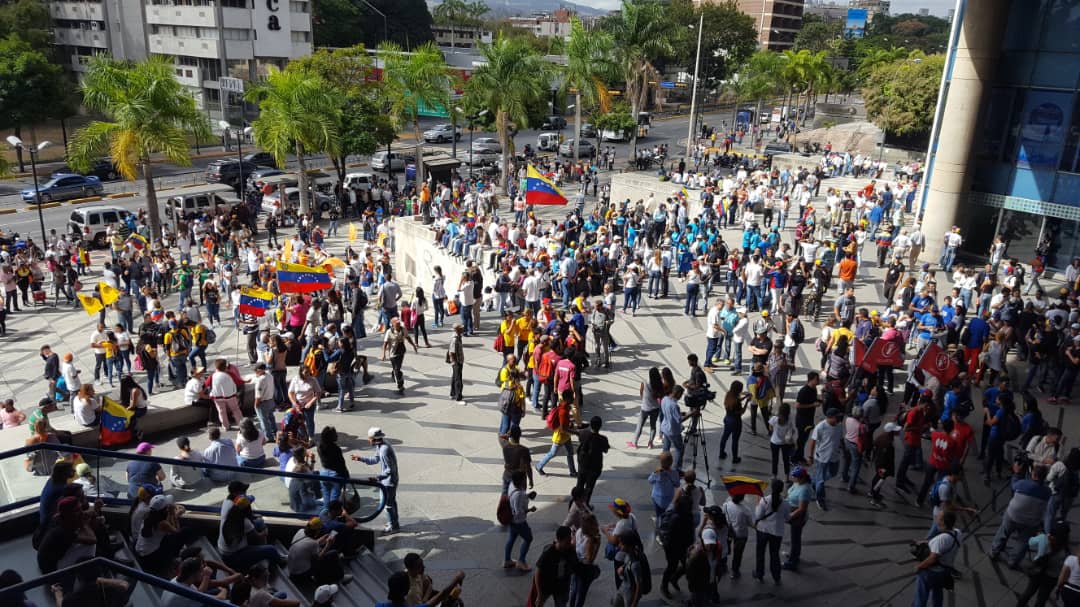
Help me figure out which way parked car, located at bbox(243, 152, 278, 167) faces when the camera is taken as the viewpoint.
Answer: facing to the left of the viewer

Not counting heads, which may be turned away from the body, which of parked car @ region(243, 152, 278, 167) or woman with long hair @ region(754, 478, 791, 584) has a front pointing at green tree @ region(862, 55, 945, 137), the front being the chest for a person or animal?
the woman with long hair

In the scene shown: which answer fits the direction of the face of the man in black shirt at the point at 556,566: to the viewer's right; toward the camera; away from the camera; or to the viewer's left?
away from the camera

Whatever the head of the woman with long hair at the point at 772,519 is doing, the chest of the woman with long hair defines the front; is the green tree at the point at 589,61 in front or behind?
in front

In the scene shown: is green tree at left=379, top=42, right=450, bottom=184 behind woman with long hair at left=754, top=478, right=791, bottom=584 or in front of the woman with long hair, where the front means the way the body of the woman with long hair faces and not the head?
in front

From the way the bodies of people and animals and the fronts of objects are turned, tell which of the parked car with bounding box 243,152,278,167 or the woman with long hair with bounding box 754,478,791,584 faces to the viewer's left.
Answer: the parked car

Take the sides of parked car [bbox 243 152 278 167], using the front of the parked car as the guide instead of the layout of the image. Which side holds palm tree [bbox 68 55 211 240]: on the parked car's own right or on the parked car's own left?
on the parked car's own left

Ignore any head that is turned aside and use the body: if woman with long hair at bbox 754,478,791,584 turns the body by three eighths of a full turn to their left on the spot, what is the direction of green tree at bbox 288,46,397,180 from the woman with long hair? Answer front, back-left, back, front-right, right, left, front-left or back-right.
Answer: right

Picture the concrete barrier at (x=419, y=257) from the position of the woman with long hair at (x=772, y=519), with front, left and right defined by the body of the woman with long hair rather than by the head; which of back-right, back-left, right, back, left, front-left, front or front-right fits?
front-left

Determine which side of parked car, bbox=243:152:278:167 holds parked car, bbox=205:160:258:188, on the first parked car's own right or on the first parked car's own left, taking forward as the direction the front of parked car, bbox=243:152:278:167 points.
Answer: on the first parked car's own left

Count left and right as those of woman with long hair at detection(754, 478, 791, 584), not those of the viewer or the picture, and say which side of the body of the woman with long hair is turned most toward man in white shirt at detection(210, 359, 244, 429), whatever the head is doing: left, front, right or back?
left

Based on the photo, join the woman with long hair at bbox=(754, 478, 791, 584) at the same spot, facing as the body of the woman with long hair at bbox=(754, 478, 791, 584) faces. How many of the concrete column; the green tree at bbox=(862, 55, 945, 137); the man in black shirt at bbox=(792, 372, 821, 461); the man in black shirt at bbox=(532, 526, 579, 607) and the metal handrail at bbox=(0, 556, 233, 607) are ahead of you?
3

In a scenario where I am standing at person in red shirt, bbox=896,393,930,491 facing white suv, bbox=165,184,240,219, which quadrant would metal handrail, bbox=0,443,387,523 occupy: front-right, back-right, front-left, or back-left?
front-left

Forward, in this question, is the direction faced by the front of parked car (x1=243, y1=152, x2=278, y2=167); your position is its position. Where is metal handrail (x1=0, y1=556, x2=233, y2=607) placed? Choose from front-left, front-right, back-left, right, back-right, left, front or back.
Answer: left

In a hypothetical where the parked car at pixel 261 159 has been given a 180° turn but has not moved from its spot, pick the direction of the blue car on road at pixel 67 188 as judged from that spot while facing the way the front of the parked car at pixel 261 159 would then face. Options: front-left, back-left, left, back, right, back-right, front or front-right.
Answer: back-right

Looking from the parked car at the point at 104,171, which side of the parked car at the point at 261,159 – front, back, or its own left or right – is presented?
front

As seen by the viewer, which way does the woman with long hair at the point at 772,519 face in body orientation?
away from the camera

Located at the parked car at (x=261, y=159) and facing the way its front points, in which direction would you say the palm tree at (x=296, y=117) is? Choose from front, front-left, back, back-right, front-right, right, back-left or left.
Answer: left

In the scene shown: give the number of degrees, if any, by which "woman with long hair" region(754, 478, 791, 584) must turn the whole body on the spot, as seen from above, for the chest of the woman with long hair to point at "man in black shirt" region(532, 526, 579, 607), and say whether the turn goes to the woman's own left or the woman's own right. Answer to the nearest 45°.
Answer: approximately 135° to the woman's own left
